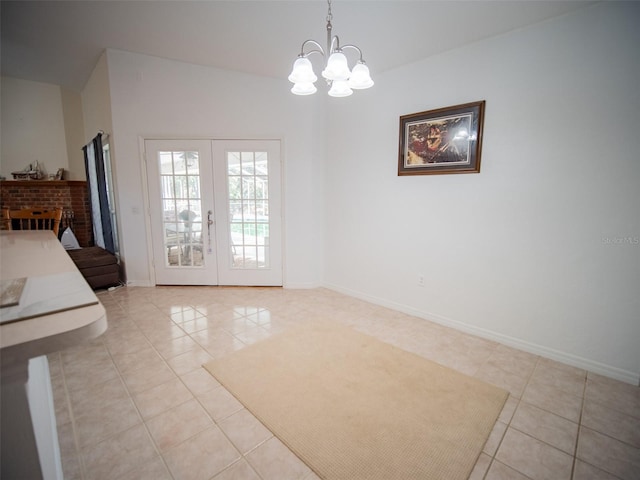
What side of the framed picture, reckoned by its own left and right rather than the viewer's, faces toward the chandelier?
front

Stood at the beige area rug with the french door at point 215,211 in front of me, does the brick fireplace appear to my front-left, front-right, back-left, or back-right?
front-left

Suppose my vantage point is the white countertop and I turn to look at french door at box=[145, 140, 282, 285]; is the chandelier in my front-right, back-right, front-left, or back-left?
front-right

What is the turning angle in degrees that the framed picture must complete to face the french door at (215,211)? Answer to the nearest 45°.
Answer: approximately 45° to its right

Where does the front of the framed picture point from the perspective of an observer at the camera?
facing the viewer and to the left of the viewer

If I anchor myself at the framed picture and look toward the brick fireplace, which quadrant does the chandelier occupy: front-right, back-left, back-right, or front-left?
front-left

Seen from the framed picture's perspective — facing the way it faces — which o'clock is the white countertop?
The white countertop is roughly at 11 o'clock from the framed picture.

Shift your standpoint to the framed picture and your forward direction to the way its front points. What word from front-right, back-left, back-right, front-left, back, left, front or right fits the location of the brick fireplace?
front-right

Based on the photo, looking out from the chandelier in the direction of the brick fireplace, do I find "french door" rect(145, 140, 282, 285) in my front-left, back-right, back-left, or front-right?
front-right
